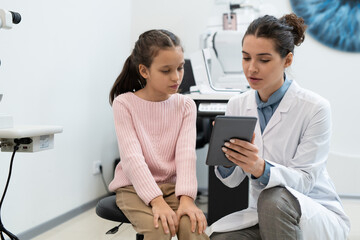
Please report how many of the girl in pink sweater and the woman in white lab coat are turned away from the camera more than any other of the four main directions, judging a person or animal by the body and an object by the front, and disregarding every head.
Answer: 0

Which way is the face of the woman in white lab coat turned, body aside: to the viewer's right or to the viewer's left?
to the viewer's left

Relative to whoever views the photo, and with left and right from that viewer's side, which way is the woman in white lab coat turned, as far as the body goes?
facing the viewer and to the left of the viewer

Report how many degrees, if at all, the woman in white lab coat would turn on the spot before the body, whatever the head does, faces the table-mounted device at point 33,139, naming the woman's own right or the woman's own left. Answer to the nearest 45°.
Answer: approximately 45° to the woman's own right

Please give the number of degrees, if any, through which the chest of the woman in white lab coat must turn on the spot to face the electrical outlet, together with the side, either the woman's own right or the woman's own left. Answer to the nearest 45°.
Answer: approximately 90° to the woman's own right

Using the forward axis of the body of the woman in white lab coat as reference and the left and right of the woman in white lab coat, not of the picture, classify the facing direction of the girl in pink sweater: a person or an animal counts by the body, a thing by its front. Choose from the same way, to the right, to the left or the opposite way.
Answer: to the left

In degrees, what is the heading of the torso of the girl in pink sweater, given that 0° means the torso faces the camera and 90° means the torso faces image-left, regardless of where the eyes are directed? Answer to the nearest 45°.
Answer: approximately 315°

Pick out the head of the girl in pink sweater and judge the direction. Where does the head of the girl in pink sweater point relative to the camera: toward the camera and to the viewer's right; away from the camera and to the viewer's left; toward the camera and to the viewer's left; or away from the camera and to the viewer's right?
toward the camera and to the viewer's right
